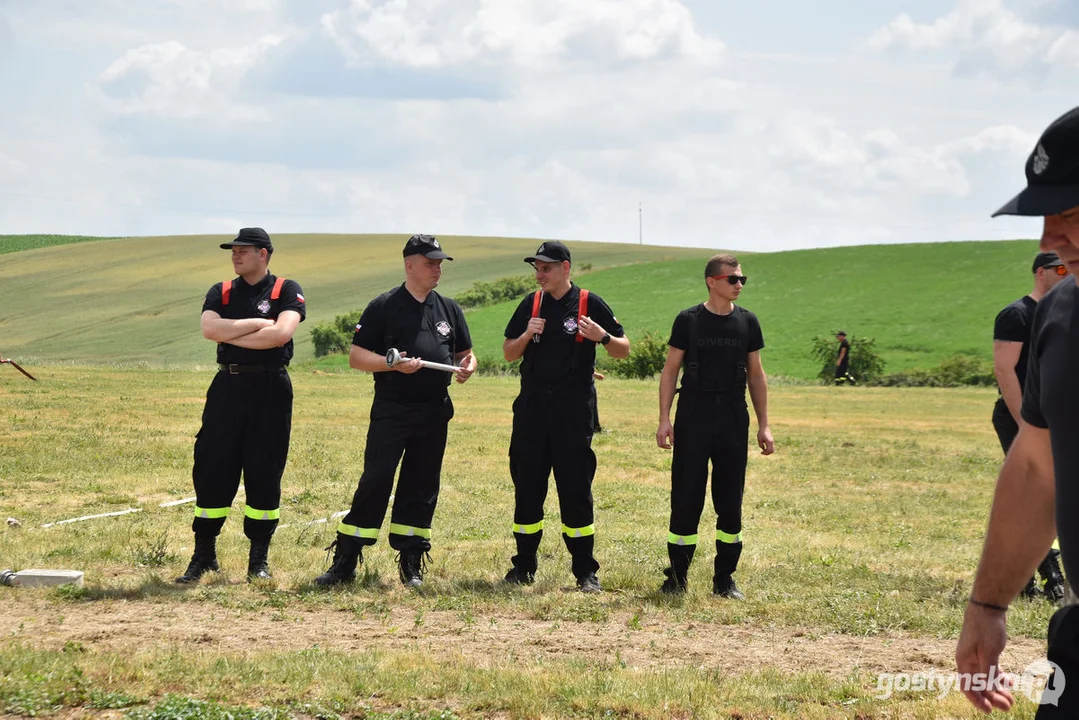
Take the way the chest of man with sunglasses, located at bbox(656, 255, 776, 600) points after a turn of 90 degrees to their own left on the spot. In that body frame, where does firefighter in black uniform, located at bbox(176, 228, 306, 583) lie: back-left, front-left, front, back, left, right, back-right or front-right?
back

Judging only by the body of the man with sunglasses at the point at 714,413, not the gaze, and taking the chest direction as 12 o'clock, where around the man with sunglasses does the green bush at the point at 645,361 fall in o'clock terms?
The green bush is roughly at 6 o'clock from the man with sunglasses.

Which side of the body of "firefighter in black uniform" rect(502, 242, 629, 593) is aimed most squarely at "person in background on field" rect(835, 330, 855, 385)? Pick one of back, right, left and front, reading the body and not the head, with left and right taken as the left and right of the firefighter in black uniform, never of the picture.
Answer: back

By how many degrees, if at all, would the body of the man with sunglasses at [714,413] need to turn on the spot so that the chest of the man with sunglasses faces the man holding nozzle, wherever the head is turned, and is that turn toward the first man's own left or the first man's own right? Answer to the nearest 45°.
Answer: approximately 90° to the first man's own right

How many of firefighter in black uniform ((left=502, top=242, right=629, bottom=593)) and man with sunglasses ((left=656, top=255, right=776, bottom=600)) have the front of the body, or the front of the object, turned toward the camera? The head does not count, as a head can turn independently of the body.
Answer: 2

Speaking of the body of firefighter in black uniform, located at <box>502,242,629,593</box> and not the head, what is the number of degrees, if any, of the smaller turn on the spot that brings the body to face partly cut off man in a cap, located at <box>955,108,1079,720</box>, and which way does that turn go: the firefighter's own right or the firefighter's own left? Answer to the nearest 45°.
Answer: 0° — they already face them

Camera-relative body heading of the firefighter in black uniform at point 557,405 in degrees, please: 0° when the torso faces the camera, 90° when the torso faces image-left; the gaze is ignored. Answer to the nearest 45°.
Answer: approximately 0°

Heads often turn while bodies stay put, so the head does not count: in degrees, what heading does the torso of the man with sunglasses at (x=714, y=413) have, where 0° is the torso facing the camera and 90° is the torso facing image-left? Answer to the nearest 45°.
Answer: approximately 0°

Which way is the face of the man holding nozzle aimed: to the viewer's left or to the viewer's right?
to the viewer's right
